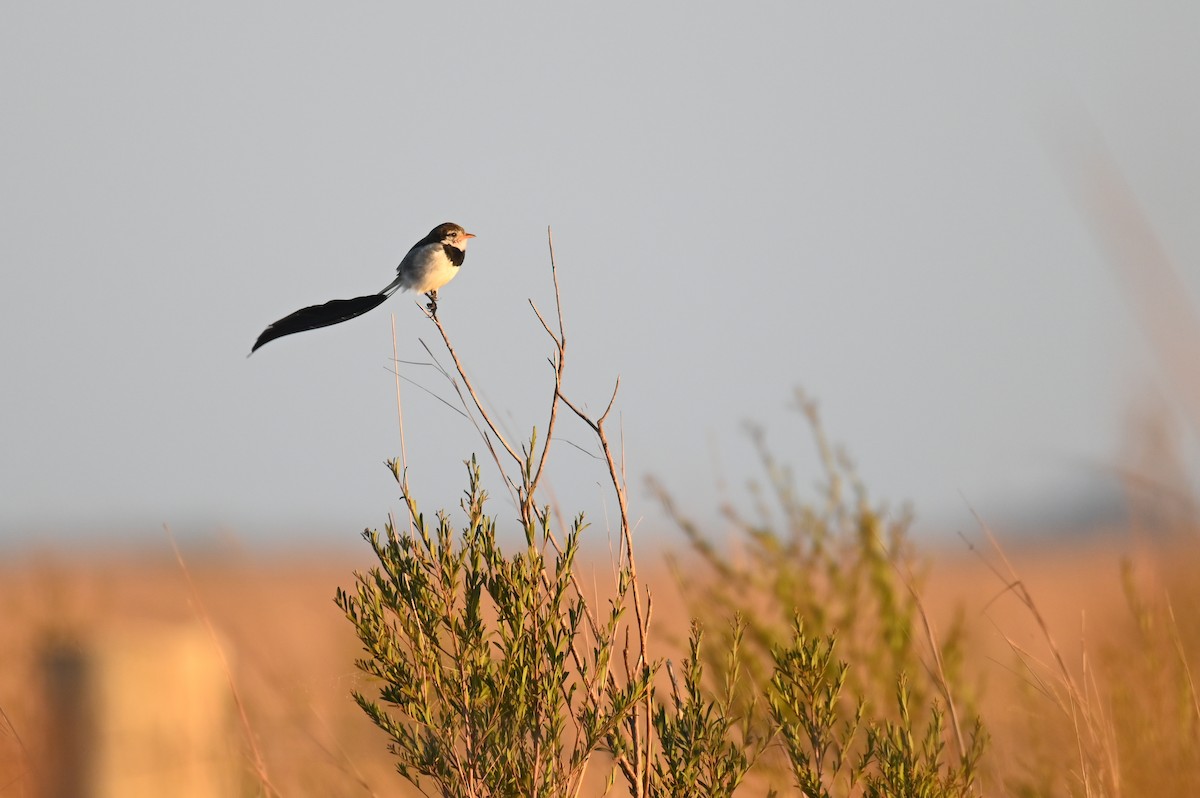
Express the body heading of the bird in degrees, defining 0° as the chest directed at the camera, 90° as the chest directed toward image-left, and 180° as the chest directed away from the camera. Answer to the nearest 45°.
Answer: approximately 270°

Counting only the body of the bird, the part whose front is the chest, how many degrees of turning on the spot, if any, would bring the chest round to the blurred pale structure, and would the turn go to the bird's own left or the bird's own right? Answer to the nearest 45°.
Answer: approximately 135° to the bird's own right
